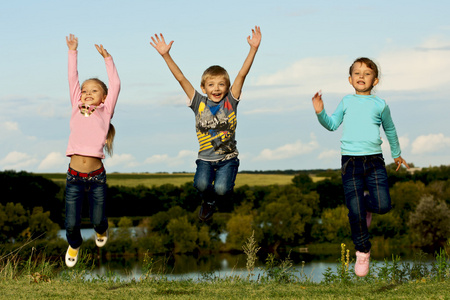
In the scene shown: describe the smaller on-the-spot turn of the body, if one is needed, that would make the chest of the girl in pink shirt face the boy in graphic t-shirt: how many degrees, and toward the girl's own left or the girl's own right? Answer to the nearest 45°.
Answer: approximately 90° to the girl's own left

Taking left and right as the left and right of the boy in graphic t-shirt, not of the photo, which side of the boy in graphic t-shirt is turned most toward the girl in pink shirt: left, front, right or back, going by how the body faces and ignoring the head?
right

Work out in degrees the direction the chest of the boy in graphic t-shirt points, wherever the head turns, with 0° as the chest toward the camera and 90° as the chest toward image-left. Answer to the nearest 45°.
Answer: approximately 0°

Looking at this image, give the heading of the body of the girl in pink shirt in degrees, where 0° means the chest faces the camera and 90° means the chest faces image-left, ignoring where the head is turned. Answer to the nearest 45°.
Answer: approximately 0°

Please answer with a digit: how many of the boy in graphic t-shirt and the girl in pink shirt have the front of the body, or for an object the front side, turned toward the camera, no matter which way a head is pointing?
2
